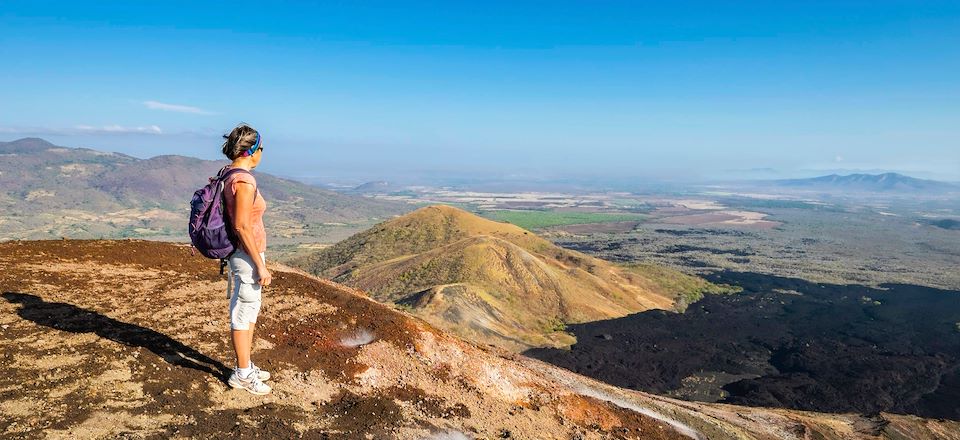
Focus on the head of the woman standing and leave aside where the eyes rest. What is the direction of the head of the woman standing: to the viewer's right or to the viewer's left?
to the viewer's right

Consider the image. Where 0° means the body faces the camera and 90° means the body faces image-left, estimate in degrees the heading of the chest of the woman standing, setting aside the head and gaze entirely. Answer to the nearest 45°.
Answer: approximately 270°
